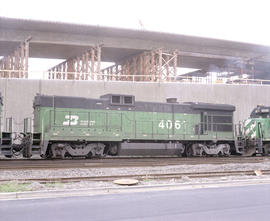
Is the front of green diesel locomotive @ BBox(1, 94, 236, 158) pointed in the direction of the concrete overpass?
no

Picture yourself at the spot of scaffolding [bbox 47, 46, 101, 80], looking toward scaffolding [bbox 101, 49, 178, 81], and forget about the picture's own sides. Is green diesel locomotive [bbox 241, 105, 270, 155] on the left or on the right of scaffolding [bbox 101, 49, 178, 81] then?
right

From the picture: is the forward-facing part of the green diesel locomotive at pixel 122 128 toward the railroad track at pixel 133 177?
no

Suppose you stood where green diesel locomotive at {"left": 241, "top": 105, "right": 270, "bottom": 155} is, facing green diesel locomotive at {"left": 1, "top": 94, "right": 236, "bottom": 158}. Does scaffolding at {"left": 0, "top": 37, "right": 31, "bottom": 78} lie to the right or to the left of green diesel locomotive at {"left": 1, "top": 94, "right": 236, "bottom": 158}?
right

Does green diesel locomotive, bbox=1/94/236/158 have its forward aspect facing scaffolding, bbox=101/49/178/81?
no
